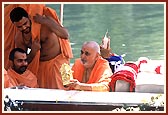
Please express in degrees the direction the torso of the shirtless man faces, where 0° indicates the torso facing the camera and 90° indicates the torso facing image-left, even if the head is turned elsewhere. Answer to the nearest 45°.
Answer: approximately 45°

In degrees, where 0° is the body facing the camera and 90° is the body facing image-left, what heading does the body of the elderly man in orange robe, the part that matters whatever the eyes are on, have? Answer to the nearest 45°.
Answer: approximately 45°

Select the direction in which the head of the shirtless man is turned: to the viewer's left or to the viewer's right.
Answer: to the viewer's right
